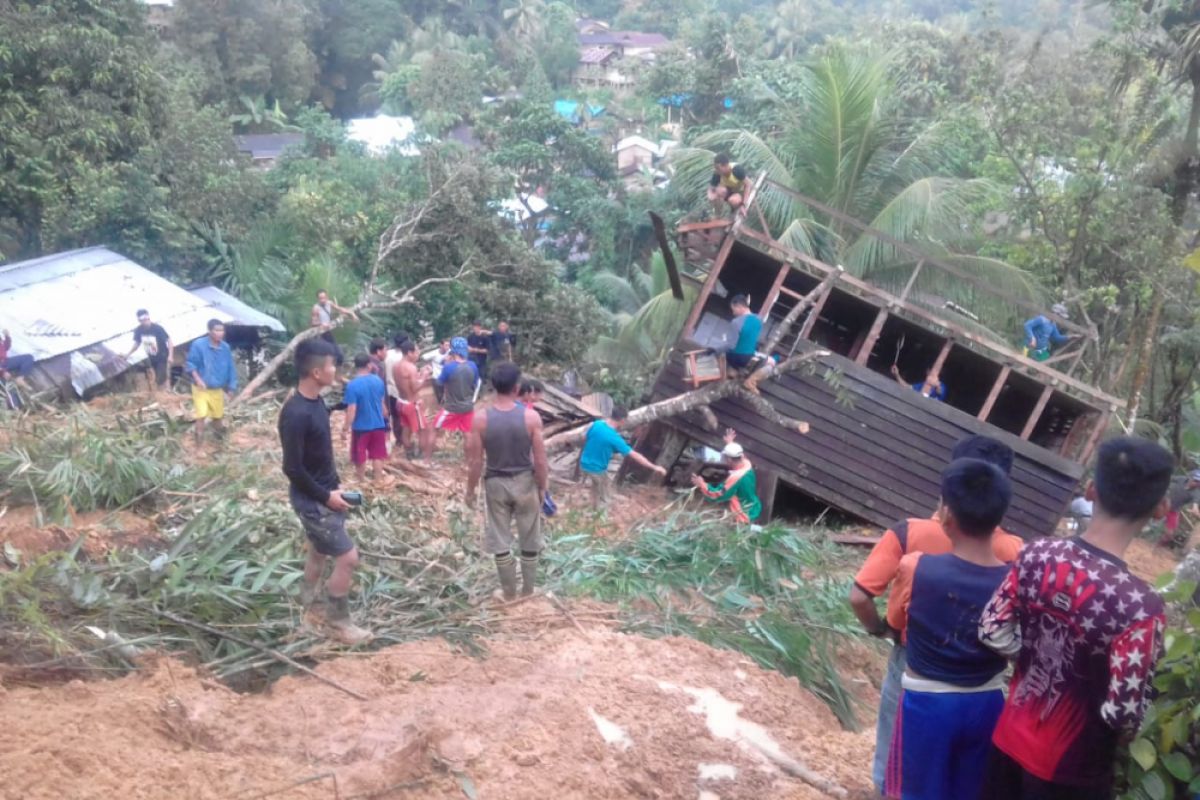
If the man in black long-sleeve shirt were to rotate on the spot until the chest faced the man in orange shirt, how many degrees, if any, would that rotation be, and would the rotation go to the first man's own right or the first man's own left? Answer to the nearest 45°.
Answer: approximately 45° to the first man's own right

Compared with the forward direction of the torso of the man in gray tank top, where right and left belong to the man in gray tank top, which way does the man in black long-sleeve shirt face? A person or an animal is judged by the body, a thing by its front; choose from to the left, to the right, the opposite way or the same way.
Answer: to the right

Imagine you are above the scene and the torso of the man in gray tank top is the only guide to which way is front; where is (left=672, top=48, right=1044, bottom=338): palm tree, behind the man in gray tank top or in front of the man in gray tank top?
in front

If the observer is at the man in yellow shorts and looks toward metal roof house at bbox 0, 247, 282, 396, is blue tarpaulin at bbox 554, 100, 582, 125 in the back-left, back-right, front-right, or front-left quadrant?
front-right

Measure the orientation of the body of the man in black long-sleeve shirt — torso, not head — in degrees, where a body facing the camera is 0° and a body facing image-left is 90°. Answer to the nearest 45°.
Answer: approximately 270°

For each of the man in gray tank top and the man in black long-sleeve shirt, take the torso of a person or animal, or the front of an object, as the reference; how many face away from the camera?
1

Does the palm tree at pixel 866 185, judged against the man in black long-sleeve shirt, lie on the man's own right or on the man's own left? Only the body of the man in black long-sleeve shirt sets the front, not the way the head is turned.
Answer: on the man's own left

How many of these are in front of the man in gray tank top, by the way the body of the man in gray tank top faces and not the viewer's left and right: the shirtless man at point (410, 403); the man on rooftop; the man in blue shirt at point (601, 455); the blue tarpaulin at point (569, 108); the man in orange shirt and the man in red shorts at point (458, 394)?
5

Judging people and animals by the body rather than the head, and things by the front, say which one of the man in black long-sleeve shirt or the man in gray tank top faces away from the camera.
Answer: the man in gray tank top

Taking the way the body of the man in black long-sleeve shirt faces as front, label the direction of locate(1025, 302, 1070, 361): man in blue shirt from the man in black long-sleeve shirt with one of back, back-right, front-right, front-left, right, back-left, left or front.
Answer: front-left

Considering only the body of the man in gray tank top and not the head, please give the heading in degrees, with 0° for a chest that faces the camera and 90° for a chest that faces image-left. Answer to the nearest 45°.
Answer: approximately 180°

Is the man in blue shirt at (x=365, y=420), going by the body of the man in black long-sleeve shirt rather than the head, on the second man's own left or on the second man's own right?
on the second man's own left

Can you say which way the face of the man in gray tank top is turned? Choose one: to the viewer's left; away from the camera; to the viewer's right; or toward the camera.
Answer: away from the camera

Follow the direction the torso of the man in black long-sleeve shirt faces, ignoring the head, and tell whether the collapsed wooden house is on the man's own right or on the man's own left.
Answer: on the man's own left

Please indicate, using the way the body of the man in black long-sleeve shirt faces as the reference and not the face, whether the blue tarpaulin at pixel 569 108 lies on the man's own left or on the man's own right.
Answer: on the man's own left

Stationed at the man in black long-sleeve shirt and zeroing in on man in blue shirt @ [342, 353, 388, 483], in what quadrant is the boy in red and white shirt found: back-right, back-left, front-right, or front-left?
back-right

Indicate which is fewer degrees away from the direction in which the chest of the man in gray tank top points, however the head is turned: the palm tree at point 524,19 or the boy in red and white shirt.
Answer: the palm tree

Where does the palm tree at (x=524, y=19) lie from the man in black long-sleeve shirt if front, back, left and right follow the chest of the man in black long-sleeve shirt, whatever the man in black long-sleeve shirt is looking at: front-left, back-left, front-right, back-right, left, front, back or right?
left

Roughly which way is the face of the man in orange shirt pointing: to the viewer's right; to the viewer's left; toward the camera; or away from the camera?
away from the camera

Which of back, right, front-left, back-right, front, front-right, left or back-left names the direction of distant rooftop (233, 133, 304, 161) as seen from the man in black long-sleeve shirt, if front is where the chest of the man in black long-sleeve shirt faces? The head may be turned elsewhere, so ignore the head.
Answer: left
